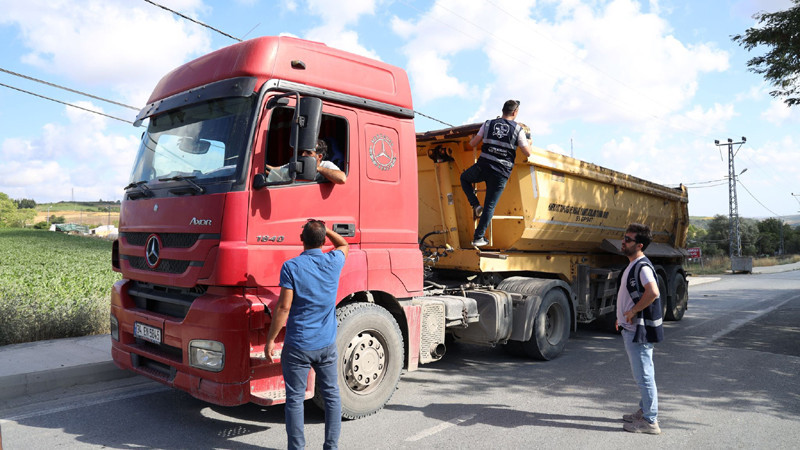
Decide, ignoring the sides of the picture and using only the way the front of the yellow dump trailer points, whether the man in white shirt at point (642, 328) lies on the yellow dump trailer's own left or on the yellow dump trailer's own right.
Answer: on the yellow dump trailer's own left

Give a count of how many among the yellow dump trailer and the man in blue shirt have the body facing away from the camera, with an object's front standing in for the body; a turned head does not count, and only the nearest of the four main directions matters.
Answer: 1

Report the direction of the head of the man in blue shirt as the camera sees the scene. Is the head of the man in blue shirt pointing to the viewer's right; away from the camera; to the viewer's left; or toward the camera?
away from the camera

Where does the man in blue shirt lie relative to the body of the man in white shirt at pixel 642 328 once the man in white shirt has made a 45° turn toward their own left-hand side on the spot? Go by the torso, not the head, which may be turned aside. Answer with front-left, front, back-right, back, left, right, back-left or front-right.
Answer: front

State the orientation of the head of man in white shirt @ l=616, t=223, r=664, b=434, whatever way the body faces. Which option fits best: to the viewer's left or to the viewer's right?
to the viewer's left

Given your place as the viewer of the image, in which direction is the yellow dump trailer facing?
facing the viewer and to the left of the viewer

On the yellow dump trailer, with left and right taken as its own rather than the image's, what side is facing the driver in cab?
front

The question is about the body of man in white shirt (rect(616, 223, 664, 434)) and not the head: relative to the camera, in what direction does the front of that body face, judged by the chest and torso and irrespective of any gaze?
to the viewer's left

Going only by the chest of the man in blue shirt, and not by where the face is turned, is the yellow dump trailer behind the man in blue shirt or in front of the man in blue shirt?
in front

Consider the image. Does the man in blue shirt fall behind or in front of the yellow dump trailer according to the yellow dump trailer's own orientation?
in front

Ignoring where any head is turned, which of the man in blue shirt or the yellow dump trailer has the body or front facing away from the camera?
the man in blue shirt

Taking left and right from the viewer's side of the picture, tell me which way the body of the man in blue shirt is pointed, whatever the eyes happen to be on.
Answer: facing away from the viewer
